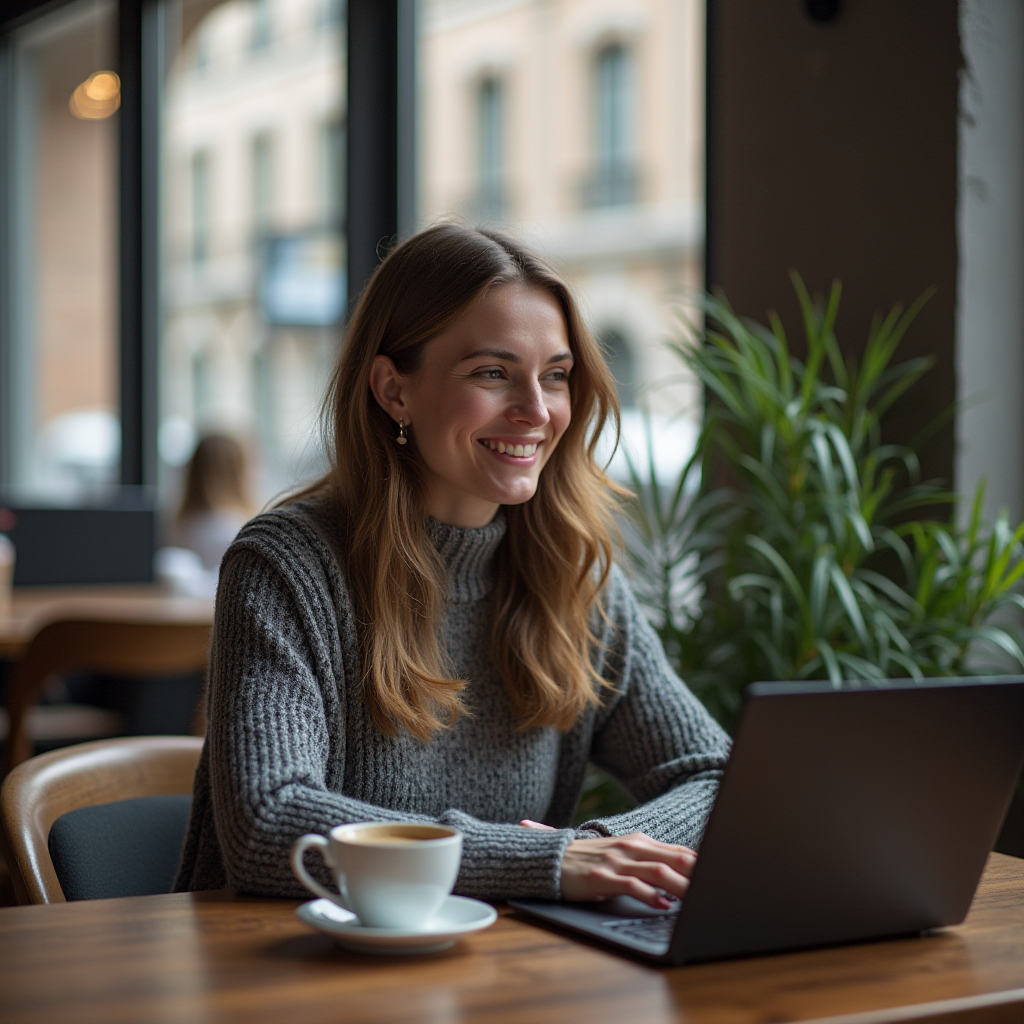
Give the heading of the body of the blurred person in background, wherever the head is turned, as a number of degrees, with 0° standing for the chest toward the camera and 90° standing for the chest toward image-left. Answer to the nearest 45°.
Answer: approximately 180°

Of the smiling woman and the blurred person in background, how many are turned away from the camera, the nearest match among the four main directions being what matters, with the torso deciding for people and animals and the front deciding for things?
1

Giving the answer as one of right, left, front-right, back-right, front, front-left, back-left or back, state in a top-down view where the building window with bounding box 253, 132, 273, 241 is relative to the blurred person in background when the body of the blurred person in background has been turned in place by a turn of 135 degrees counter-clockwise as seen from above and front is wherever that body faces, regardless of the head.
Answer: back-right

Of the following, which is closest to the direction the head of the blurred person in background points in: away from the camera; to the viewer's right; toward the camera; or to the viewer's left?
away from the camera

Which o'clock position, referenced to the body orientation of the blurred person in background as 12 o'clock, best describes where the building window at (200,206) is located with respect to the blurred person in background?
The building window is roughly at 12 o'clock from the blurred person in background.

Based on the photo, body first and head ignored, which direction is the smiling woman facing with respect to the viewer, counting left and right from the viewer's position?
facing the viewer and to the right of the viewer

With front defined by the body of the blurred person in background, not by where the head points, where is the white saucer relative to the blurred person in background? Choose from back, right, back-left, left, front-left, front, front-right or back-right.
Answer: back

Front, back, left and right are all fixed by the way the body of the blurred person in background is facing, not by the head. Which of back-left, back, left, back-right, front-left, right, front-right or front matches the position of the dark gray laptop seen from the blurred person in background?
back

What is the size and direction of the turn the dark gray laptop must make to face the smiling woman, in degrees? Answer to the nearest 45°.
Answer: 0° — it already faces them

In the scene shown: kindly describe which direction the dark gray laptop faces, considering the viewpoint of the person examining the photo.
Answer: facing away from the viewer and to the left of the viewer

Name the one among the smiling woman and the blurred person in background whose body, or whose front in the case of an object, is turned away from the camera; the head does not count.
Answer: the blurred person in background

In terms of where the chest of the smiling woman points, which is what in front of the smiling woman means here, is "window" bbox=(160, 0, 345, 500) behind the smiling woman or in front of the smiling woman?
behind

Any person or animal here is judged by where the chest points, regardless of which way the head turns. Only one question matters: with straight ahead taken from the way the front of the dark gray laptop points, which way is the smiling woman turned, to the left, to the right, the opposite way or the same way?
the opposite way
